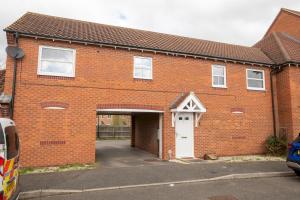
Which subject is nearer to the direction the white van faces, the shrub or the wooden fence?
the wooden fence

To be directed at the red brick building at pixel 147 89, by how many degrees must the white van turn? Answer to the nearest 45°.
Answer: approximately 90° to its right

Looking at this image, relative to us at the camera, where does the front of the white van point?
facing away from the viewer and to the left of the viewer

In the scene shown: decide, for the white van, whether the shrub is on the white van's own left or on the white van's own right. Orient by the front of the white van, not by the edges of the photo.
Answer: on the white van's own right
